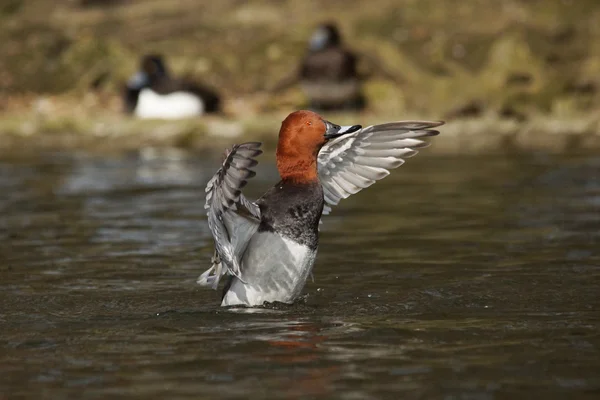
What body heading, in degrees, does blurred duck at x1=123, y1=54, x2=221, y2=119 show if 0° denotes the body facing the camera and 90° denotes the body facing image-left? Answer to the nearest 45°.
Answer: approximately 90°

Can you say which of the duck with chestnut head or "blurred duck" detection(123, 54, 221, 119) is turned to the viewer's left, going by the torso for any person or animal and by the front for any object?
the blurred duck

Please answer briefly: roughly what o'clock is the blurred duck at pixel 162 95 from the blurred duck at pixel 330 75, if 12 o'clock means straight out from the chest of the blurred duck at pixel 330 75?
the blurred duck at pixel 162 95 is roughly at 2 o'clock from the blurred duck at pixel 330 75.

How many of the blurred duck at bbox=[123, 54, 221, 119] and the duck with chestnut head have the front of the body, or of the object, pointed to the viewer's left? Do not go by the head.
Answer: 1

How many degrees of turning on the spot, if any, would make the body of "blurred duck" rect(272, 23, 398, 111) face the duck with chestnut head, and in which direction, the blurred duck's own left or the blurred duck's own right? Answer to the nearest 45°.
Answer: approximately 45° to the blurred duck's own left

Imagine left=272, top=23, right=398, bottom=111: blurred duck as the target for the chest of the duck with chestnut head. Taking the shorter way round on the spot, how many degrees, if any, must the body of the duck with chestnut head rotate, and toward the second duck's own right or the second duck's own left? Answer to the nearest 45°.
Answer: approximately 135° to the second duck's own left

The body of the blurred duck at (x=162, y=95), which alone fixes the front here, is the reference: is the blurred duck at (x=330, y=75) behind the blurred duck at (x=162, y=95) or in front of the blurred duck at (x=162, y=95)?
behind

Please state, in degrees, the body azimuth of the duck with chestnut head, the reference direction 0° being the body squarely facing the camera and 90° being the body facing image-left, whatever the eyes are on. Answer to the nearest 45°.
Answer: approximately 315°

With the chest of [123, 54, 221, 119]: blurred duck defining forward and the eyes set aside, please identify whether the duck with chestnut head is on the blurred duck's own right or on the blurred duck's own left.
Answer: on the blurred duck's own left
